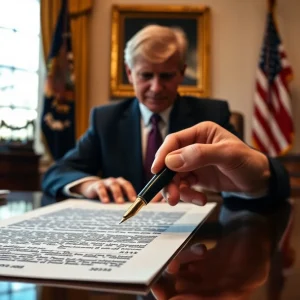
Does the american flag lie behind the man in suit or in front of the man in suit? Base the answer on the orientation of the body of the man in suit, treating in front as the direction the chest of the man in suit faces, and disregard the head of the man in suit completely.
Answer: behind

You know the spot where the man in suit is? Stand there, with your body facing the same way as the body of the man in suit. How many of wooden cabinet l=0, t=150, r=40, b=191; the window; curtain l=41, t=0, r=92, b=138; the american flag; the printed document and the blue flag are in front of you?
1

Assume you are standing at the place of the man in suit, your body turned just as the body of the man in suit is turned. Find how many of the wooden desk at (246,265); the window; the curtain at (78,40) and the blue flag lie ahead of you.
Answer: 1

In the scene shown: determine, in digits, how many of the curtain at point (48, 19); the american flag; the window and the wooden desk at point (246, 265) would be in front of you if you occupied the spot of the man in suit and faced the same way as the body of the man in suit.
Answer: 1

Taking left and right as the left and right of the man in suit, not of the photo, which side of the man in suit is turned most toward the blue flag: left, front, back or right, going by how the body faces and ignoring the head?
back

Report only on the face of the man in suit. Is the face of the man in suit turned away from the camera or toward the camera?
toward the camera

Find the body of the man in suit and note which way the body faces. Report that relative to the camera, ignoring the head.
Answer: toward the camera

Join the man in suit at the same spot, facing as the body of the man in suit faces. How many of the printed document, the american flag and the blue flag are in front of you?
1

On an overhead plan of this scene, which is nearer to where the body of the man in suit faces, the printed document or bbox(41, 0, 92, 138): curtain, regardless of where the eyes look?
the printed document

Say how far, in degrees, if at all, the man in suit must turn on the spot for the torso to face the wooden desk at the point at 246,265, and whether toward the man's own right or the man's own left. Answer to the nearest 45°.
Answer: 0° — they already face it

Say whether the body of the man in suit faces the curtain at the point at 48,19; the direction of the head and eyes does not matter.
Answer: no

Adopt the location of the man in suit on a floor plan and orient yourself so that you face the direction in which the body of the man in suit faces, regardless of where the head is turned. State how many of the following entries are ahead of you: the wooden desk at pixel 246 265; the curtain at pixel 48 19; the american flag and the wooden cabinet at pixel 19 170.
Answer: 1

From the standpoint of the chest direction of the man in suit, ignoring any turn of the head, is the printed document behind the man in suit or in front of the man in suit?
in front

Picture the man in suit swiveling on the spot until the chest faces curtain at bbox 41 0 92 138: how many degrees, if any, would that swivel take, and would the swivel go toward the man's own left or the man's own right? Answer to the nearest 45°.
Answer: approximately 180°
